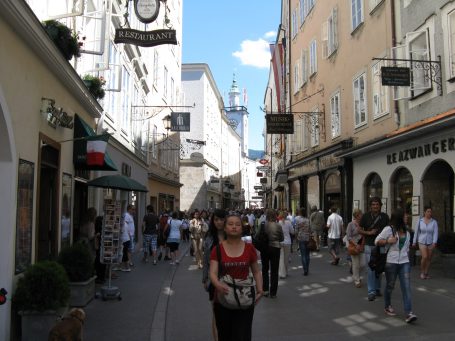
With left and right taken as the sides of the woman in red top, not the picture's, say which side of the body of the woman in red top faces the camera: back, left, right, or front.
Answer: front

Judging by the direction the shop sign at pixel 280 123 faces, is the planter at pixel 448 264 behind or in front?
in front

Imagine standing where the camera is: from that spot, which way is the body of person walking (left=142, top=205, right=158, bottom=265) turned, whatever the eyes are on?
away from the camera

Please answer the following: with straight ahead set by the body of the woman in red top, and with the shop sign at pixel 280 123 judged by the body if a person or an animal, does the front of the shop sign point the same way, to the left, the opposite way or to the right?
the same way

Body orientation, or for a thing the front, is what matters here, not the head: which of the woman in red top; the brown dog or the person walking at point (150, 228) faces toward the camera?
the woman in red top

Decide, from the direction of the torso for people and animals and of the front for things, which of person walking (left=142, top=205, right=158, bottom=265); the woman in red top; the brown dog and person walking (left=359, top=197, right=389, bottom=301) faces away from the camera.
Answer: person walking (left=142, top=205, right=158, bottom=265)

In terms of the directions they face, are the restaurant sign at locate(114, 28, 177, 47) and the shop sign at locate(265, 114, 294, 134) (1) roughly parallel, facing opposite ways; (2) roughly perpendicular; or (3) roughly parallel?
roughly parallel

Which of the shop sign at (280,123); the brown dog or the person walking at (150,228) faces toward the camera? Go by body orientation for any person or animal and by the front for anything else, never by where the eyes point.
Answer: the shop sign

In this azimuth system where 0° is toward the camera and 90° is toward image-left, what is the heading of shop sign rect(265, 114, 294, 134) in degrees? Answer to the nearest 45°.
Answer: approximately 0°

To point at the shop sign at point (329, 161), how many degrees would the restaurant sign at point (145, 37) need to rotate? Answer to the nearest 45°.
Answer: approximately 135° to its left

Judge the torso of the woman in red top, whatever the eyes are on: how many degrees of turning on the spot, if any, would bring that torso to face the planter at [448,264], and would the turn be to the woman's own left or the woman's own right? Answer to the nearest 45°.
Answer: approximately 135° to the woman's own left

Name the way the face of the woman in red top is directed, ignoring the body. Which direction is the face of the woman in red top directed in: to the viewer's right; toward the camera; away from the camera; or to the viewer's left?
toward the camera

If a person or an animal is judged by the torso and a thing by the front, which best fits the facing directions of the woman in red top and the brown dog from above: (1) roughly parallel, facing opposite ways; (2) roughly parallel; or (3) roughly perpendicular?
roughly perpendicular

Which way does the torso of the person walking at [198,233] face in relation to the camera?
toward the camera

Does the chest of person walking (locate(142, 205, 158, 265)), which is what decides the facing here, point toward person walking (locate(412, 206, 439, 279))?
no

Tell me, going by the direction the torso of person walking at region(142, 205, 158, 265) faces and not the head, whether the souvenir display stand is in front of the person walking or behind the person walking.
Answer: behind

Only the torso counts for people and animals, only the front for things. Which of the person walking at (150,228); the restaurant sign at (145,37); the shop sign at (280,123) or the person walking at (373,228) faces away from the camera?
the person walking at (150,228)

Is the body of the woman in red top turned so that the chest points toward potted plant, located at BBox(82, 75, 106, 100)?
no

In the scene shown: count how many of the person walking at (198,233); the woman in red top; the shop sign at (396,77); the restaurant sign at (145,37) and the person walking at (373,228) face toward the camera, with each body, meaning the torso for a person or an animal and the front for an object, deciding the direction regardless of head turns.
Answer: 5

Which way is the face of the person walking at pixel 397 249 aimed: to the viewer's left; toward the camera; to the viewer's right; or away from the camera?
toward the camera

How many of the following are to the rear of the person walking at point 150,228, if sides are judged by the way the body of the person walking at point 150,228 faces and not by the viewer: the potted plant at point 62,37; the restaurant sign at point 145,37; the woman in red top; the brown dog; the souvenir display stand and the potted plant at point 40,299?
6

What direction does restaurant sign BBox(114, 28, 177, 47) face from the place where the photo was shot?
facing the viewer
